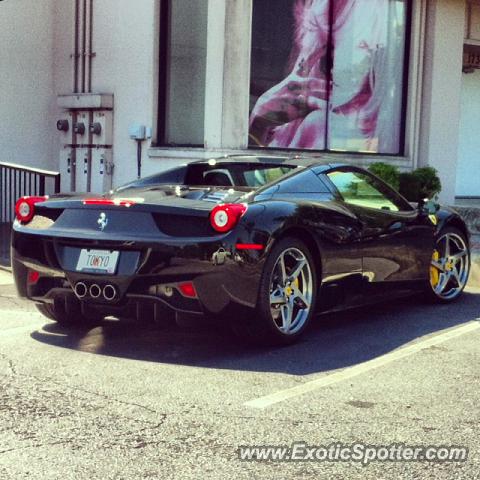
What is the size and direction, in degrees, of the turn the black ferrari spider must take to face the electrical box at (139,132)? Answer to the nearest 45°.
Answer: approximately 45° to its left

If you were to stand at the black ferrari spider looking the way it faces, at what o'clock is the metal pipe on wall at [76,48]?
The metal pipe on wall is roughly at 10 o'clock from the black ferrari spider.

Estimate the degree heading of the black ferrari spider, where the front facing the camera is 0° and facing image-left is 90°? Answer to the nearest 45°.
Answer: approximately 225°

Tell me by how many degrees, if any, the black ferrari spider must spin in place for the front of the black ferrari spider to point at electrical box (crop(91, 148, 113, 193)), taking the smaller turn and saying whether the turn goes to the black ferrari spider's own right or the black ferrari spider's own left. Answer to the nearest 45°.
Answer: approximately 45° to the black ferrari spider's own left

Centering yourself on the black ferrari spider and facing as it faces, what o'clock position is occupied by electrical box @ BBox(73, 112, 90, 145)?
The electrical box is roughly at 10 o'clock from the black ferrari spider.

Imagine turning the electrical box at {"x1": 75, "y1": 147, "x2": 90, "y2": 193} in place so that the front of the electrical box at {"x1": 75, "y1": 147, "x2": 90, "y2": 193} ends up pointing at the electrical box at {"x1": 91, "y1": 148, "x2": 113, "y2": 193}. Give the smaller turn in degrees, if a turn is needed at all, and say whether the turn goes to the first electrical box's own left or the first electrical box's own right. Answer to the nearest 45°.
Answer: approximately 45° to the first electrical box's own left

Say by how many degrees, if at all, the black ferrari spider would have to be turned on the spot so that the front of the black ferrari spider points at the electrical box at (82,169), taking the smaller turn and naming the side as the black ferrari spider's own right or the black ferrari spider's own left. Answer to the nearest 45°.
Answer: approximately 45° to the black ferrari spider's own left

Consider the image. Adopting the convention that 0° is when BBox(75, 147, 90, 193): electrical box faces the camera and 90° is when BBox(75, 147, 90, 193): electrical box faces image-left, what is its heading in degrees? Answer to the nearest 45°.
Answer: approximately 0°

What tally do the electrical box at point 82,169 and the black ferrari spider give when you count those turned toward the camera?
1
